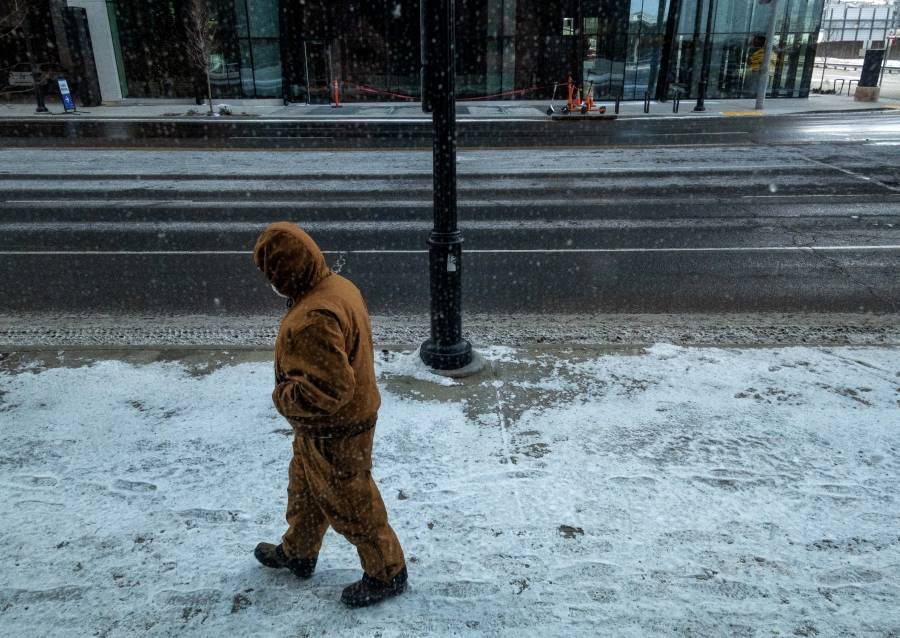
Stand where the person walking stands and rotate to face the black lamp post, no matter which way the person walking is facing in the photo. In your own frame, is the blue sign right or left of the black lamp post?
left

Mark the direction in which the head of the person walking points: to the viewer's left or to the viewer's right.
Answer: to the viewer's left

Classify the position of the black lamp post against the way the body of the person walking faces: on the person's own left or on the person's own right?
on the person's own right

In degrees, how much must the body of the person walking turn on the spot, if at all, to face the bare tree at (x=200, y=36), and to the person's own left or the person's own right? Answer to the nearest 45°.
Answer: approximately 90° to the person's own right

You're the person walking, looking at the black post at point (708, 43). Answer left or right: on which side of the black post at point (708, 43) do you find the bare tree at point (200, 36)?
left

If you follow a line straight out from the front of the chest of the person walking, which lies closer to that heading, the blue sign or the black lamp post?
the blue sign

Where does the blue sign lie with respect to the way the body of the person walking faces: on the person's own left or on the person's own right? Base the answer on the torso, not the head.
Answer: on the person's own right

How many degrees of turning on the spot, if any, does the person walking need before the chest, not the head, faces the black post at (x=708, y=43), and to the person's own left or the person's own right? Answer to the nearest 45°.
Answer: approximately 135° to the person's own right

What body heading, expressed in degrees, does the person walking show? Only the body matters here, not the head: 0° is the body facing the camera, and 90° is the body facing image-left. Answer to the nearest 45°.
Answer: approximately 90°
